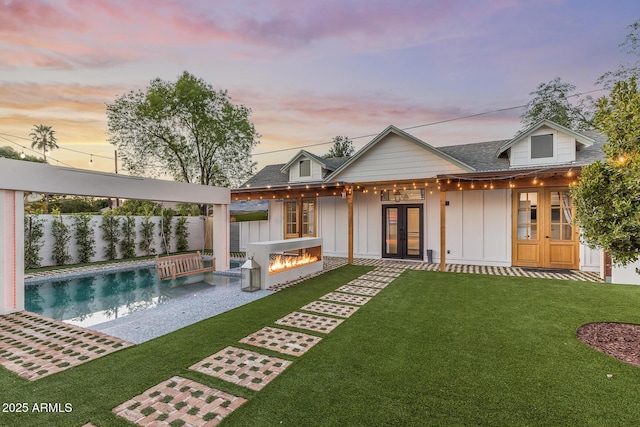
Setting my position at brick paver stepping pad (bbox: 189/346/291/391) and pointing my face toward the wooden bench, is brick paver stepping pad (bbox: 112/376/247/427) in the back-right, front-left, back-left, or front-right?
back-left

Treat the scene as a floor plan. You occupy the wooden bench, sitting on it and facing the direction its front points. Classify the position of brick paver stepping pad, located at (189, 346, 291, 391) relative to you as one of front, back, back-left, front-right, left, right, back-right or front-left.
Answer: front-right

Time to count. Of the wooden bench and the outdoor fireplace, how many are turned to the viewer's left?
0

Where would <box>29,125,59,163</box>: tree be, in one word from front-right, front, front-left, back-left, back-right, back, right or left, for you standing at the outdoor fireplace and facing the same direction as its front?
back

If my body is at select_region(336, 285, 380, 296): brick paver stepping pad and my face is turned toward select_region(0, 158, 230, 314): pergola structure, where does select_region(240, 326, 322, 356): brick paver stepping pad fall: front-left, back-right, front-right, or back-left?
front-left

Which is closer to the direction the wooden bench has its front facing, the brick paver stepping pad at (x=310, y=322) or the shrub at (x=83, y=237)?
the brick paver stepping pad

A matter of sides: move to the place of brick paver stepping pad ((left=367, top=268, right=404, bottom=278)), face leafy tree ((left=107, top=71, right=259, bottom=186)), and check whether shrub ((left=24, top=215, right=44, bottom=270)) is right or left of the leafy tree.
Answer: left

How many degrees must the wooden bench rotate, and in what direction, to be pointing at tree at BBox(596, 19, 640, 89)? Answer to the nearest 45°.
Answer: approximately 45° to its left

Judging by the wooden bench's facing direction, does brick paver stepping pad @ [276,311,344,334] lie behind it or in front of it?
in front

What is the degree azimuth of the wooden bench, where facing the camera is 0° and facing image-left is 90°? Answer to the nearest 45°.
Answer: approximately 315°

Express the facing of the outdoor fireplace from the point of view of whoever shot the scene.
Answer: facing the viewer and to the right of the viewer

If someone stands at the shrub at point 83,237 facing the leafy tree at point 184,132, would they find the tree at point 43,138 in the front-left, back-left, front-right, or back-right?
front-left

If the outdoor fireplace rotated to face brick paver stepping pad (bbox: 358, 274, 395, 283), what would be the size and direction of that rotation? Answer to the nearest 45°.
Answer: approximately 45° to its left

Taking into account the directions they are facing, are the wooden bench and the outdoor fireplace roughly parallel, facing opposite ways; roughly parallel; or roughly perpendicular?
roughly parallel
